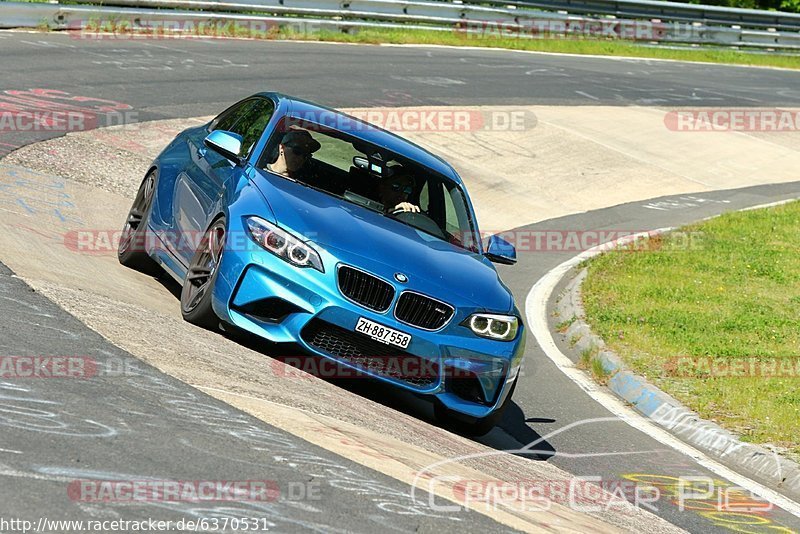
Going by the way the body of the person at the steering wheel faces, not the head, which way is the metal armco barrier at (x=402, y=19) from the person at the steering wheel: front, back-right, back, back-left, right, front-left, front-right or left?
back-left

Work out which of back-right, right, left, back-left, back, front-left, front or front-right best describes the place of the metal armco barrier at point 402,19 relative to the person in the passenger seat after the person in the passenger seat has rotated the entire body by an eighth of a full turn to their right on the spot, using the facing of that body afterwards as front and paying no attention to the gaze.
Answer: back

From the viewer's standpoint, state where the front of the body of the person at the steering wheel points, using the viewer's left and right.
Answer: facing the viewer and to the right of the viewer

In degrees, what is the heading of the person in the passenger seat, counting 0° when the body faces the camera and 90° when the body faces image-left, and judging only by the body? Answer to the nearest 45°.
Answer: approximately 315°

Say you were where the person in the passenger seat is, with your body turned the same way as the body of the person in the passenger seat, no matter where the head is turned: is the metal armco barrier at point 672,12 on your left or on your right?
on your left
